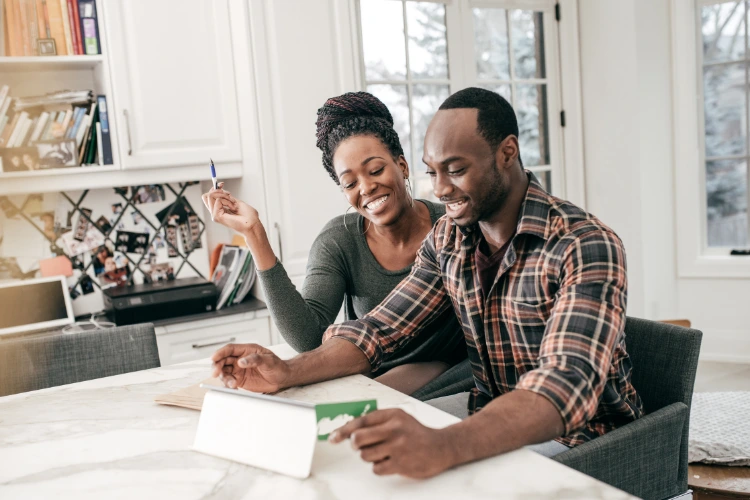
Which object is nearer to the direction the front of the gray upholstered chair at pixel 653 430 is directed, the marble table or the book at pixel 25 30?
the marble table

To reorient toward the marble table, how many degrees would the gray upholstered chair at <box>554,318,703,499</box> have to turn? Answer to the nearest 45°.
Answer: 0° — it already faces it

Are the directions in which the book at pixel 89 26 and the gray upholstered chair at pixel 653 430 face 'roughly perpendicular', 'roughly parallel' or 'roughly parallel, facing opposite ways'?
roughly perpendicular

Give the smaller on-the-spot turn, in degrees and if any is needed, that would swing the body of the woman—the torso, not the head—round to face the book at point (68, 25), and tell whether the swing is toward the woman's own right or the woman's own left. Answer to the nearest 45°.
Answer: approximately 135° to the woman's own right

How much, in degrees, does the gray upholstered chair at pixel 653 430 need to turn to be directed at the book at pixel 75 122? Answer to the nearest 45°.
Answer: approximately 90° to its right

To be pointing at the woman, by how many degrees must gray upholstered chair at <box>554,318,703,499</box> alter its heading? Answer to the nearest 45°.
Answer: approximately 90° to its right
